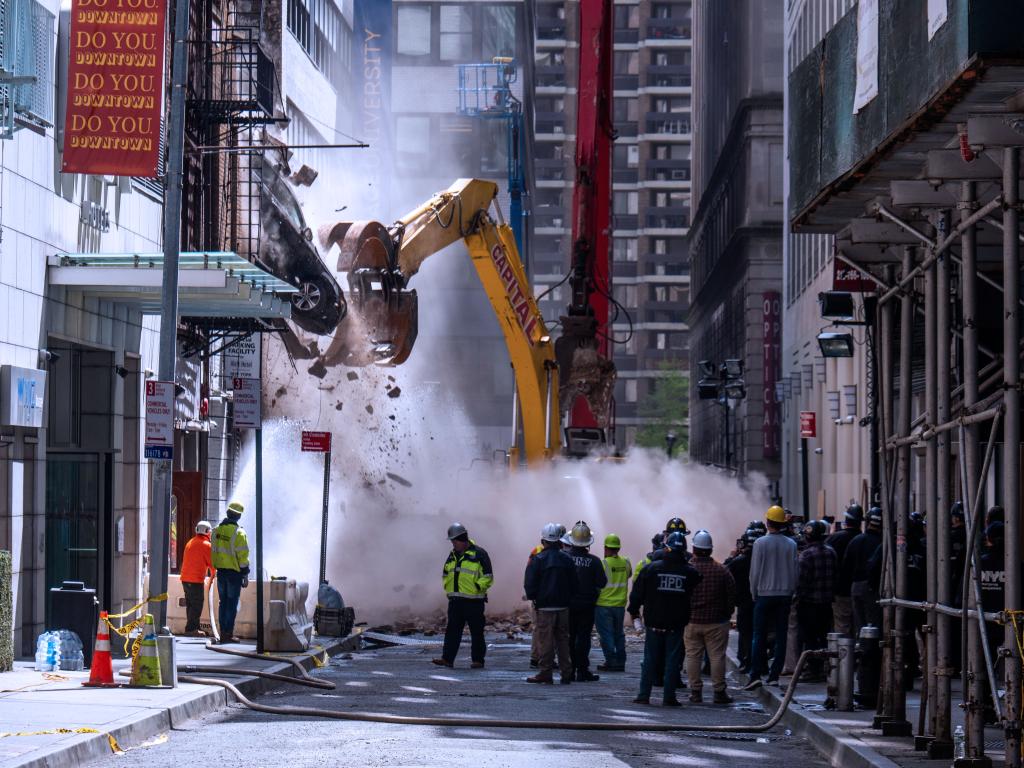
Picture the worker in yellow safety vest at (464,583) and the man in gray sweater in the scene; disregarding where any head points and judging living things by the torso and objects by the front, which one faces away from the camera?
the man in gray sweater

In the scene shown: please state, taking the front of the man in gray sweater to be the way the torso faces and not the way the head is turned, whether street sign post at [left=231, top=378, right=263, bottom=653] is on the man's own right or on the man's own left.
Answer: on the man's own left

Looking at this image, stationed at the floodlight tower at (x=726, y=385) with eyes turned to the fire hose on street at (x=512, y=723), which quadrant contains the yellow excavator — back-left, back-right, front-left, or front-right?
front-right

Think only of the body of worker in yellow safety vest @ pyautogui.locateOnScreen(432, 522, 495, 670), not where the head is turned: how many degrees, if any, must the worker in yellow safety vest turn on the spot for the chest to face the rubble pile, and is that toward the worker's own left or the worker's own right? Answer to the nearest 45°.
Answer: approximately 135° to the worker's own right

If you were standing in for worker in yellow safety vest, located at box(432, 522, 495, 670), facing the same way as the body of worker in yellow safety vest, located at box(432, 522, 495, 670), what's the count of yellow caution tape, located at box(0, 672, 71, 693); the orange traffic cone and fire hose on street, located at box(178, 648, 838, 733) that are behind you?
0

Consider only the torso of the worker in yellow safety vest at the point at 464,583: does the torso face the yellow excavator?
no

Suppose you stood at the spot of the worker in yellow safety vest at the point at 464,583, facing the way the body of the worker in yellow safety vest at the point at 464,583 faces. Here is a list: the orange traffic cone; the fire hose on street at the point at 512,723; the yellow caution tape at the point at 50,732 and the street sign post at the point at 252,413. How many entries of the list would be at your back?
0

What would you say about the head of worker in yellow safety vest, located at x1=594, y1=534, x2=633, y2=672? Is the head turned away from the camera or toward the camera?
away from the camera

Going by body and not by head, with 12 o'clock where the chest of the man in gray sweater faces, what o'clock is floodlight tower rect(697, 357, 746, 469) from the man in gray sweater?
The floodlight tower is roughly at 12 o'clock from the man in gray sweater.

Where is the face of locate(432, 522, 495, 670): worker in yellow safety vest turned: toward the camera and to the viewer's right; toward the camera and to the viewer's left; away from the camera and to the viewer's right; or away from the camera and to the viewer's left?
toward the camera and to the viewer's left

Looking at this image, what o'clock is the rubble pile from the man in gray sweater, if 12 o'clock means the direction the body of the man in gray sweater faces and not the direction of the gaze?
The rubble pile is roughly at 11 o'clock from the man in gray sweater.

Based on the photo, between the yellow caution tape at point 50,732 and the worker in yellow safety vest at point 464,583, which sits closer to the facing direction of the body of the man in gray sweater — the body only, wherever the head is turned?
the worker in yellow safety vest

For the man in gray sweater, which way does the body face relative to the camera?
away from the camera

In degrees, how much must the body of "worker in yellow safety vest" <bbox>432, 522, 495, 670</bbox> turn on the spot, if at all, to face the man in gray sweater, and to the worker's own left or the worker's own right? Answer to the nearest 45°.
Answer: approximately 90° to the worker's own left

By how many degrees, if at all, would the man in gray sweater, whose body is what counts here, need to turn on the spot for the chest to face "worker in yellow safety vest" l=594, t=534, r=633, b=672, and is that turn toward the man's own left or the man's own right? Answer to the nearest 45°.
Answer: approximately 45° to the man's own left

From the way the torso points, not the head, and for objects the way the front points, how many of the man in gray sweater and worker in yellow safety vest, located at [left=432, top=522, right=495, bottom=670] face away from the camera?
1

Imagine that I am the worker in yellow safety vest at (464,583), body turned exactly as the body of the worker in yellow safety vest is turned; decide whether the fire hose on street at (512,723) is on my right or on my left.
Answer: on my left

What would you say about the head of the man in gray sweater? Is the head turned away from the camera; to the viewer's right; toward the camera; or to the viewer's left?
away from the camera

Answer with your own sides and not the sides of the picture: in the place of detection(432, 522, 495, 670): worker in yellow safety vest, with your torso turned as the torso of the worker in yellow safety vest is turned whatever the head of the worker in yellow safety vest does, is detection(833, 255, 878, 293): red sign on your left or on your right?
on your left
